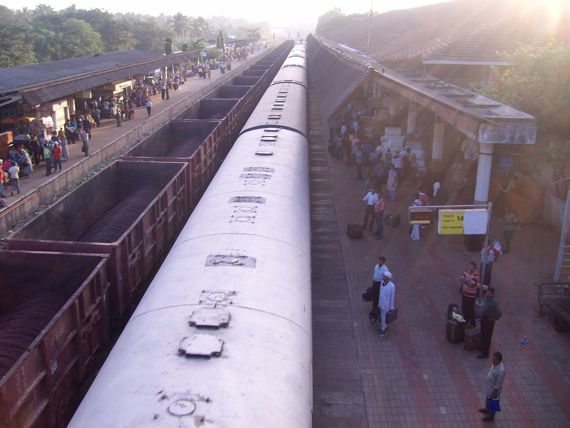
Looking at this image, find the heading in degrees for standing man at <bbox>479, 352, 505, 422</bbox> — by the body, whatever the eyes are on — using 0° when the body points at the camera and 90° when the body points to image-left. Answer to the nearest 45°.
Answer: approximately 90°

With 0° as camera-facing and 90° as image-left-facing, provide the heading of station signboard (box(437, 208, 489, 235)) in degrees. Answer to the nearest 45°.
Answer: approximately 0°

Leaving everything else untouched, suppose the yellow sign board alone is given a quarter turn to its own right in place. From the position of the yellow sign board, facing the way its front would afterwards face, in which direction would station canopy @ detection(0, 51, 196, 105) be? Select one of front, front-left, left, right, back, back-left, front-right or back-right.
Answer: front-right

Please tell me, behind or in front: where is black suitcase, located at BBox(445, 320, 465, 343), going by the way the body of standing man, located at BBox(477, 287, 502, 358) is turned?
in front

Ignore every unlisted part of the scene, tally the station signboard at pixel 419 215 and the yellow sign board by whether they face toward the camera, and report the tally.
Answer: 2

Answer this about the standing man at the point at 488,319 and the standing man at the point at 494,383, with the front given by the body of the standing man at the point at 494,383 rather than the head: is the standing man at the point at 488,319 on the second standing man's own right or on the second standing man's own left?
on the second standing man's own right

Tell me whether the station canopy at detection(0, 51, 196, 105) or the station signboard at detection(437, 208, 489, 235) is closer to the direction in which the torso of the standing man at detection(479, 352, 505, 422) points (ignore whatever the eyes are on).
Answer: the station canopy

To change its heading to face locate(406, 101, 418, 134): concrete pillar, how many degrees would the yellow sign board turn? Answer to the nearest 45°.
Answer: approximately 180°

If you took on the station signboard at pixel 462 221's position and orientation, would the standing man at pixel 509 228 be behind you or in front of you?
behind

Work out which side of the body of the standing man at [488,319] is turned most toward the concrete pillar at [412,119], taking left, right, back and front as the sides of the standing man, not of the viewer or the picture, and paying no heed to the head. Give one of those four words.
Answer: right

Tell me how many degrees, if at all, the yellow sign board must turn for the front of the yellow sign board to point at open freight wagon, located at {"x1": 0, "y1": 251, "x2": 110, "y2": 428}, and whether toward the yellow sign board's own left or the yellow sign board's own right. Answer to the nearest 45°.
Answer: approximately 45° to the yellow sign board's own right
